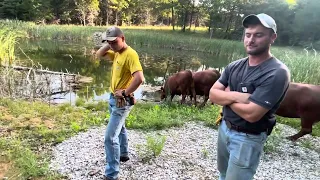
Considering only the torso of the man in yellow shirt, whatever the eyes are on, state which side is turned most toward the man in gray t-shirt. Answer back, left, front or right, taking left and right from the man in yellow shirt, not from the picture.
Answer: left

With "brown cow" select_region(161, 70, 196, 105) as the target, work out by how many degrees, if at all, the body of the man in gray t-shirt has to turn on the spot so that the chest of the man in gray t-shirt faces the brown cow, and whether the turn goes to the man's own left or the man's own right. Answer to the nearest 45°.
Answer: approximately 135° to the man's own right

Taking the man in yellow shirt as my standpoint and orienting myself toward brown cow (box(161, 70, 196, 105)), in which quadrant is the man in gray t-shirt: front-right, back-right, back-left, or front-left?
back-right

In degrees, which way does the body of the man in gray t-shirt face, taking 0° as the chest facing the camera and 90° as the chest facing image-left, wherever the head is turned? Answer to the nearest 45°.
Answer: approximately 45°

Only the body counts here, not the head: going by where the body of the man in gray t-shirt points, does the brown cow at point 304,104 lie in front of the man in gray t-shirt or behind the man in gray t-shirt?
behind

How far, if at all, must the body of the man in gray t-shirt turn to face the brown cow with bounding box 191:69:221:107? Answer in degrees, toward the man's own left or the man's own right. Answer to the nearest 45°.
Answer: approximately 135° to the man's own right
